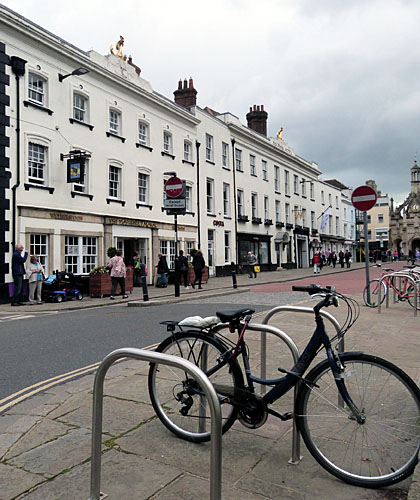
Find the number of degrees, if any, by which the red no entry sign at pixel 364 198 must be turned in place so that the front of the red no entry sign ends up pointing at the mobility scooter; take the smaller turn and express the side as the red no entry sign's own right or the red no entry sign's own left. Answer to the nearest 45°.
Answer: approximately 90° to the red no entry sign's own right

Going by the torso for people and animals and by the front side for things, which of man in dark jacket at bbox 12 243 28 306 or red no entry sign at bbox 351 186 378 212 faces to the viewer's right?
the man in dark jacket

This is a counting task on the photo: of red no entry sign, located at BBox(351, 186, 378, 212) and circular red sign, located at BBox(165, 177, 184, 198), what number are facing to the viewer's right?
0

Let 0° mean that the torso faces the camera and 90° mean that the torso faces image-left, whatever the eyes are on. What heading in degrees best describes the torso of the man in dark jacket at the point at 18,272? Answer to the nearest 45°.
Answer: approximately 270°

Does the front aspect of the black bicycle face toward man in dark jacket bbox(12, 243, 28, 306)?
no

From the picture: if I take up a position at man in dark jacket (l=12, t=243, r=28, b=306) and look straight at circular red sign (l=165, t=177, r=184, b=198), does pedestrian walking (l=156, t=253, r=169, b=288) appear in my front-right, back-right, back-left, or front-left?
front-left

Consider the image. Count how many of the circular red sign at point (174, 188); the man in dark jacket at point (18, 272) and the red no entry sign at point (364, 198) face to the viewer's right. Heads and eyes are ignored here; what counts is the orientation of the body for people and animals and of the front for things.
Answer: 1

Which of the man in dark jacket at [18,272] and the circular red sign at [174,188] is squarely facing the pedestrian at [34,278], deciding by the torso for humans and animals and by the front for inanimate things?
the man in dark jacket

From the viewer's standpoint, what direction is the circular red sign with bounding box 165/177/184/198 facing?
toward the camera

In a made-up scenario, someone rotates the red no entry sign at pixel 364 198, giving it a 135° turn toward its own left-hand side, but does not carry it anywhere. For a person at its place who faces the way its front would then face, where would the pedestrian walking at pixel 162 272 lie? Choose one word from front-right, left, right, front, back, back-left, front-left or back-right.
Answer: left

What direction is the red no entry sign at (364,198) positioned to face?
toward the camera

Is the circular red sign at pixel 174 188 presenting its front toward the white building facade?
no

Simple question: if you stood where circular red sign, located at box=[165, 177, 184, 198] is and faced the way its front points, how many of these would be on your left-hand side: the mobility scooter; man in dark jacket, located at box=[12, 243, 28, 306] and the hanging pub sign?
0

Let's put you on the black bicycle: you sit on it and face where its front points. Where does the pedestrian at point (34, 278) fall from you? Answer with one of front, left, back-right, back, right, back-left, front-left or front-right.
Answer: back

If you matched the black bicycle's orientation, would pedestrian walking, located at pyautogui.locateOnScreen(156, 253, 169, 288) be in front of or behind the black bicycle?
behind

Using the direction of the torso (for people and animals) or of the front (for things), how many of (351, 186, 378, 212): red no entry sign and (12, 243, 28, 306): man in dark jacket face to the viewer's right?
1
